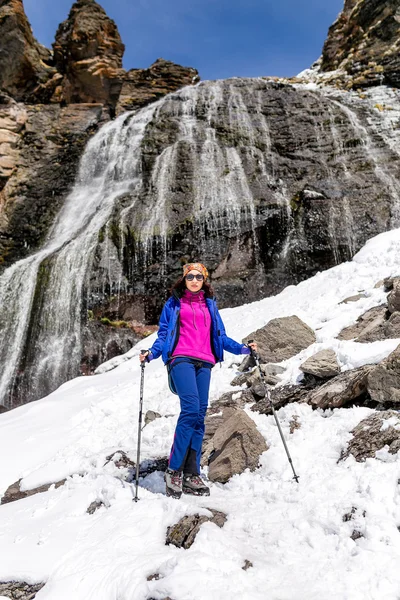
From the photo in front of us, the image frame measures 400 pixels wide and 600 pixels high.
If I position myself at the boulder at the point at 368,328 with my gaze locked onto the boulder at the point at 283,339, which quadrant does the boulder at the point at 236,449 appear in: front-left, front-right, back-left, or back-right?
front-left

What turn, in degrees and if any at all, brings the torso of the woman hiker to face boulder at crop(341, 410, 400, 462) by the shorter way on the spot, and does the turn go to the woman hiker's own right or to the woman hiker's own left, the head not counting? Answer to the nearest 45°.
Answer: approximately 90° to the woman hiker's own left

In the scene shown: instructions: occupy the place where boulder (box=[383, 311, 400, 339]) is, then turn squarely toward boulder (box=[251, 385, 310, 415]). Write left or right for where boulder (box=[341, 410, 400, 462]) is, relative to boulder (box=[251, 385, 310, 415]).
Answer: left

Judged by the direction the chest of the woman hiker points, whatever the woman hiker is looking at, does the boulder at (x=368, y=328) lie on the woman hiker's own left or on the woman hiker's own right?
on the woman hiker's own left

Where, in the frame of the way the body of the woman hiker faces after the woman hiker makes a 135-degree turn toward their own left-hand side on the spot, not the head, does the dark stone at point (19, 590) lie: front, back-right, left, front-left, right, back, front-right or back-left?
back

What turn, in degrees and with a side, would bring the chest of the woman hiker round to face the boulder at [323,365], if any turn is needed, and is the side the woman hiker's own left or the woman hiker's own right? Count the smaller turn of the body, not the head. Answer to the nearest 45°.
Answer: approximately 135° to the woman hiker's own left

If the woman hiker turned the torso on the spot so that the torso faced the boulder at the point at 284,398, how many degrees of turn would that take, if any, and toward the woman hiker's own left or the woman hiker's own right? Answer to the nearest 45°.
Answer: approximately 135° to the woman hiker's own left

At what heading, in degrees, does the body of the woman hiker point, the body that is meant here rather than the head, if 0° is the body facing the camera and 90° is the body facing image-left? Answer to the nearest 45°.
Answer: approximately 0°

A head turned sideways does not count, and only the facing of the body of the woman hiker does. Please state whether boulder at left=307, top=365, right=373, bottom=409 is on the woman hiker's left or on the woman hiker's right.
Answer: on the woman hiker's left

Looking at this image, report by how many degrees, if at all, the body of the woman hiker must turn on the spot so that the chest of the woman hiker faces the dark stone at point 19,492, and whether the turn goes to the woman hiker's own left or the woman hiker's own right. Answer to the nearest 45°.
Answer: approximately 135° to the woman hiker's own right

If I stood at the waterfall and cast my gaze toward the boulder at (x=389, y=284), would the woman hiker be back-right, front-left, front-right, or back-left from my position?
front-right
